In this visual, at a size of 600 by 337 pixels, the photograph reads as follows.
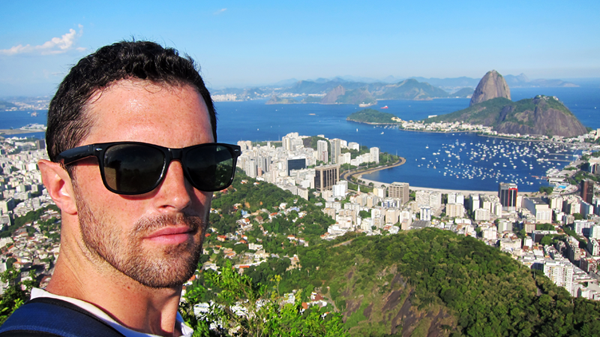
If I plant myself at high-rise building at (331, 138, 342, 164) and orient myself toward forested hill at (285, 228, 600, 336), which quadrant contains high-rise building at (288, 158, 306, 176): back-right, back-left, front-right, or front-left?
front-right

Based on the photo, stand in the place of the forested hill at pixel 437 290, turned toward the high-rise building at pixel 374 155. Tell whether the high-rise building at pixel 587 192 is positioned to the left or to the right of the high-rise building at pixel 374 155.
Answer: right

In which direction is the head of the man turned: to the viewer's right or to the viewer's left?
to the viewer's right

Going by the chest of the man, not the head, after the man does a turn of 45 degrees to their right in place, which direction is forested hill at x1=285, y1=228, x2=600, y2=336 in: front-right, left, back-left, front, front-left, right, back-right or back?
back-left

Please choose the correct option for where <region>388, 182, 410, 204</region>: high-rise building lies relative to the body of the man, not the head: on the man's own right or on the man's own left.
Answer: on the man's own left

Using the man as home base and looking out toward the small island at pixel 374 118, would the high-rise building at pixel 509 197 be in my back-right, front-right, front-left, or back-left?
front-right

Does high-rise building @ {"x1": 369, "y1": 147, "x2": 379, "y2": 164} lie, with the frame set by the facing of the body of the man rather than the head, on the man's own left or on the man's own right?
on the man's own left

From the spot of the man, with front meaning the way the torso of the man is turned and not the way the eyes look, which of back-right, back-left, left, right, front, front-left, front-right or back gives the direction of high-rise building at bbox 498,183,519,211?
left

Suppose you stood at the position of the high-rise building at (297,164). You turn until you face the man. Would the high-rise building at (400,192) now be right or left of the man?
left
